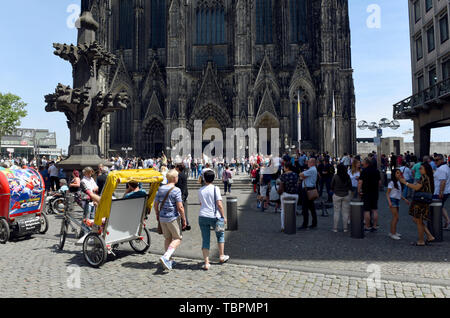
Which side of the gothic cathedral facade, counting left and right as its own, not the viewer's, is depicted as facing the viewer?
front

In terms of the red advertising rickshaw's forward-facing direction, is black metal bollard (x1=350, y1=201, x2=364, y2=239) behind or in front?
behind

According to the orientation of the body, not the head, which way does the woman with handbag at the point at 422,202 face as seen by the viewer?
to the viewer's left

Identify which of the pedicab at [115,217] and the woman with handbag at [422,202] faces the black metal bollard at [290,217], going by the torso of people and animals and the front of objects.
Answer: the woman with handbag

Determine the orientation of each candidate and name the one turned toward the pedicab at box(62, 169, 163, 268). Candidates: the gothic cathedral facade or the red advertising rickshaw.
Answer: the gothic cathedral facade

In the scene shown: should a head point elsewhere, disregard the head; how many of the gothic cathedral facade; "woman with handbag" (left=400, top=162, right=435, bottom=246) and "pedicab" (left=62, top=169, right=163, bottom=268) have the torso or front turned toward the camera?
1

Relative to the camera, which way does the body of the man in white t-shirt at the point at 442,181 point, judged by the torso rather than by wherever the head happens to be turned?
to the viewer's left

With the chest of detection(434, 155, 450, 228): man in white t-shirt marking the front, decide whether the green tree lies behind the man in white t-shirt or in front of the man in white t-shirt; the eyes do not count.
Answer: in front

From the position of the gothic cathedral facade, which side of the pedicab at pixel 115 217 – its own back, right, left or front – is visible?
right

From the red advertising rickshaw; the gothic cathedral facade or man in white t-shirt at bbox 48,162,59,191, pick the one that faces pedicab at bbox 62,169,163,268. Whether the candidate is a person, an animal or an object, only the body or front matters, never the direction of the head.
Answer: the gothic cathedral facade

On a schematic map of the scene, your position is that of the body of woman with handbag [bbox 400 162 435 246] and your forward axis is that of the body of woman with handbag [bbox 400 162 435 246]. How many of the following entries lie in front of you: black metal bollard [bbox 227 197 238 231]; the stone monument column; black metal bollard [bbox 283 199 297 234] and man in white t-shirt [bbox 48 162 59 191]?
4

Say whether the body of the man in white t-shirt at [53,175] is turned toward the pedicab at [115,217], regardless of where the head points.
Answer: no
